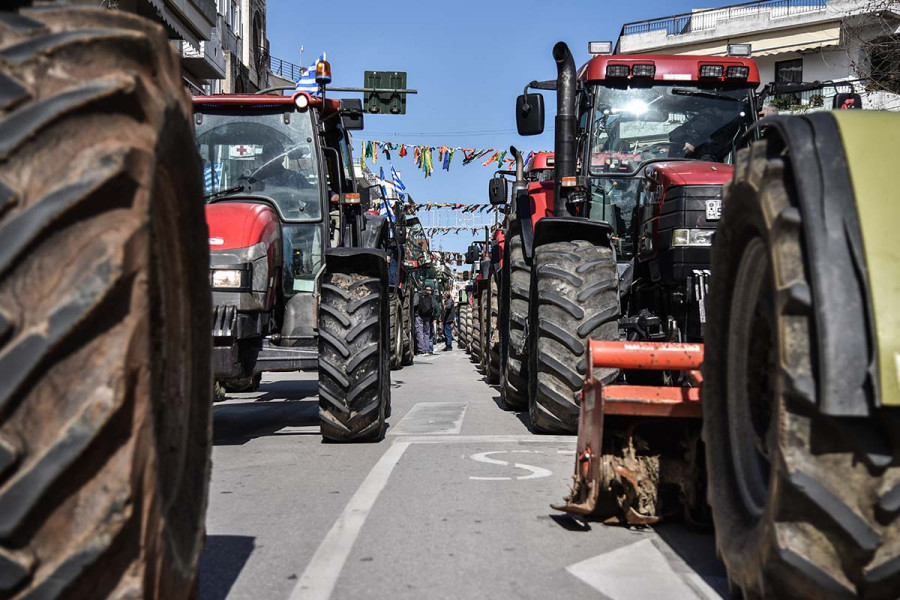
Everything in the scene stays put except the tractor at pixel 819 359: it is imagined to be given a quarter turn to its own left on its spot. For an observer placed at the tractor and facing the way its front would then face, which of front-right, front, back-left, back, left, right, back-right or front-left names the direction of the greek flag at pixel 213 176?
left

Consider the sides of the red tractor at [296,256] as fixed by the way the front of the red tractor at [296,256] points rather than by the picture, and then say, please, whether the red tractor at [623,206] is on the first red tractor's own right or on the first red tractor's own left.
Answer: on the first red tractor's own left

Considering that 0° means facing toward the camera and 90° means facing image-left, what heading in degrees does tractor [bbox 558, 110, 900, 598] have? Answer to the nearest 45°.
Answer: approximately 315°

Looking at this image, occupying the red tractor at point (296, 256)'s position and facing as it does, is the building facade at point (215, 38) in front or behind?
behind

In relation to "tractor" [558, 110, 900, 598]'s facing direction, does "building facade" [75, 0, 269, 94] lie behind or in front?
behind

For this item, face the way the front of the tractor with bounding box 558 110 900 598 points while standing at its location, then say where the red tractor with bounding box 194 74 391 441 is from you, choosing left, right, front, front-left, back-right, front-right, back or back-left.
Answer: back

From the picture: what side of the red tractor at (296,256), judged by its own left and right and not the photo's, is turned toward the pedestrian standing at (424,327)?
back

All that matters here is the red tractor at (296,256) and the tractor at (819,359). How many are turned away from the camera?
0

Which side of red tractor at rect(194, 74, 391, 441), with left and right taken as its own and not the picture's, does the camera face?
front

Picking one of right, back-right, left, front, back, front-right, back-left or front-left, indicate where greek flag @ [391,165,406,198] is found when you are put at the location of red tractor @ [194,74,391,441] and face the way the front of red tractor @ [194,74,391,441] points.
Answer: back

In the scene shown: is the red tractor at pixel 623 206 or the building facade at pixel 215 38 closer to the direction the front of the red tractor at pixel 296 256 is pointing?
the red tractor
